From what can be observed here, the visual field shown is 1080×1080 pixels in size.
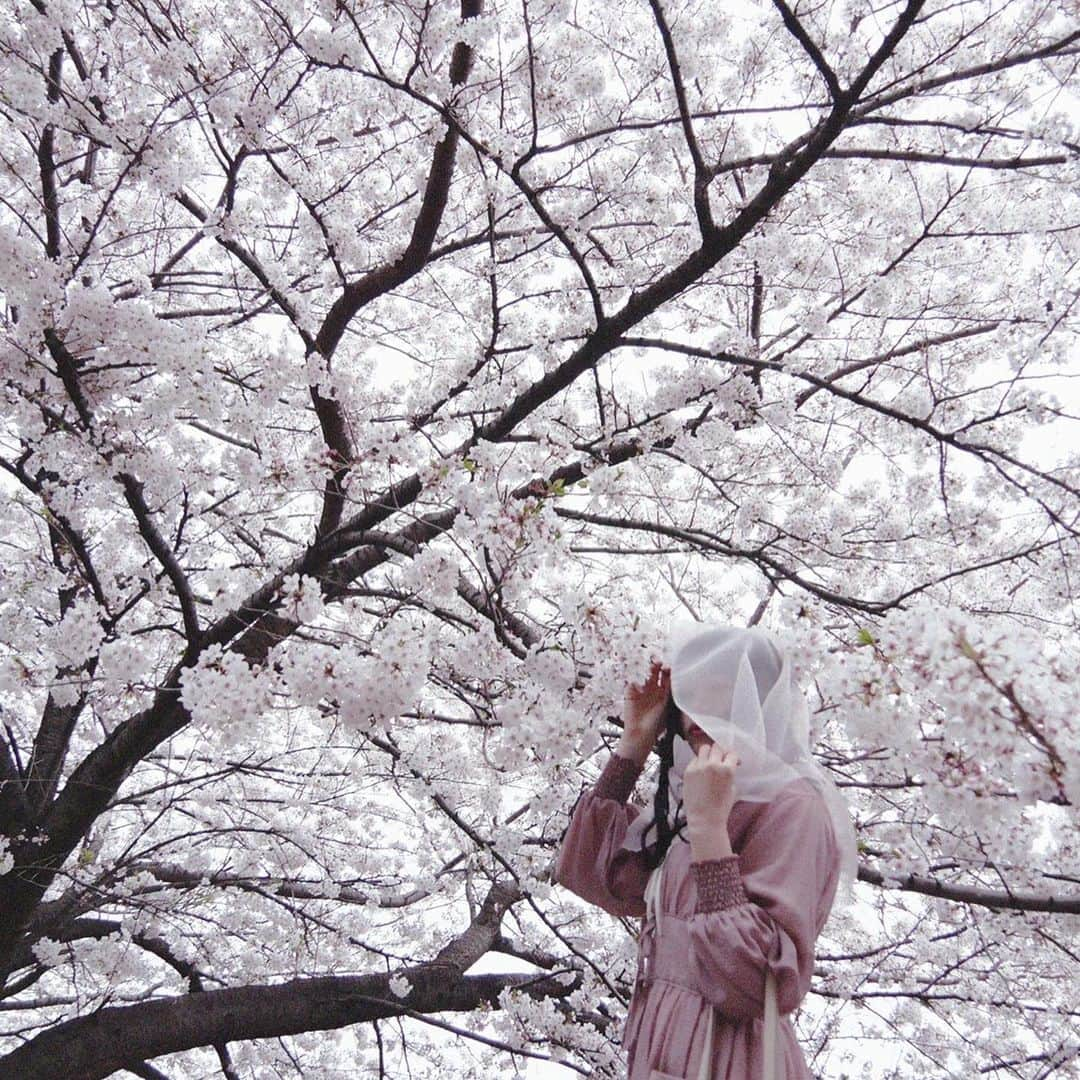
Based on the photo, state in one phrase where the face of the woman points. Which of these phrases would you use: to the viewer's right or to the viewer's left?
to the viewer's left

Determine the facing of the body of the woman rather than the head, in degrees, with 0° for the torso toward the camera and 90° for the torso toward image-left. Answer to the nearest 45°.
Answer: approximately 45°
